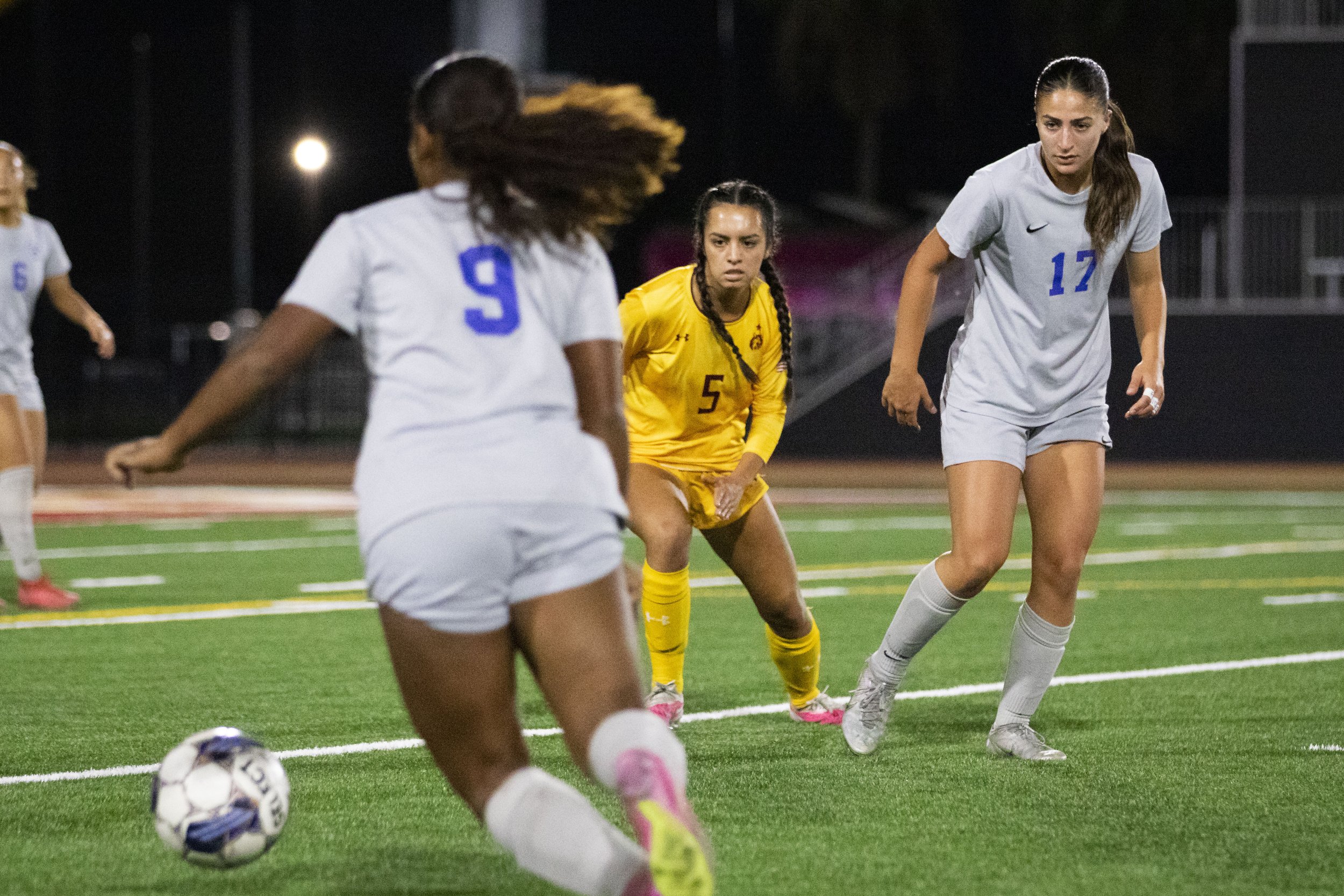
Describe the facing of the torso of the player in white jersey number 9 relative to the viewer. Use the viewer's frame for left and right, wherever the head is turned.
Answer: facing away from the viewer and to the left of the viewer

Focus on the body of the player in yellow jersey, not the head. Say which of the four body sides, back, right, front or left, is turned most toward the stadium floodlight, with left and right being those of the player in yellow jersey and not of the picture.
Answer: back

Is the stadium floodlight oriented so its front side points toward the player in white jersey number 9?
yes

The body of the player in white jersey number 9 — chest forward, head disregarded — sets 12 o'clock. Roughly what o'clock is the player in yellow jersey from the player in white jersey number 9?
The player in yellow jersey is roughly at 2 o'clock from the player in white jersey number 9.

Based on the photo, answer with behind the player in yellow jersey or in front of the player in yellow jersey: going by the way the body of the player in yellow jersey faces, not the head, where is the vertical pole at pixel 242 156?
behind

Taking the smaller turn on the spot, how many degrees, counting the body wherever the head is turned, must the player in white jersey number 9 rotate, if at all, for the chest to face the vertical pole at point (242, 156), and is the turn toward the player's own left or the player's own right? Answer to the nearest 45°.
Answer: approximately 45° to the player's own right
